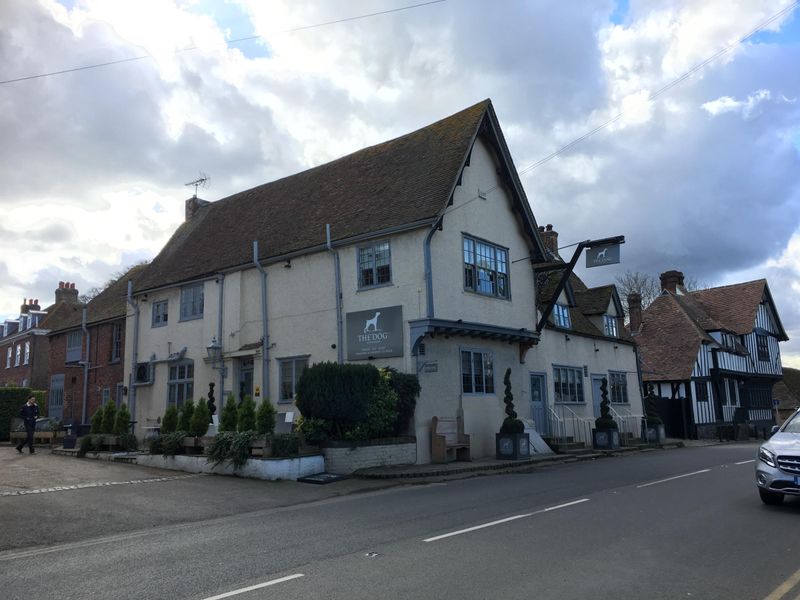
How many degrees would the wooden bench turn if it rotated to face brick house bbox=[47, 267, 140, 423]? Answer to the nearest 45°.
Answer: approximately 180°

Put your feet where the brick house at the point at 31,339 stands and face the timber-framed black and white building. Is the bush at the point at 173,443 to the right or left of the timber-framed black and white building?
right

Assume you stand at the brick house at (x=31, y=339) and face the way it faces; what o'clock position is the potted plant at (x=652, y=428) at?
The potted plant is roughly at 9 o'clock from the brick house.

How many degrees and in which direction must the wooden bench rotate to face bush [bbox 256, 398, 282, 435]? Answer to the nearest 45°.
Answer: approximately 90° to its right

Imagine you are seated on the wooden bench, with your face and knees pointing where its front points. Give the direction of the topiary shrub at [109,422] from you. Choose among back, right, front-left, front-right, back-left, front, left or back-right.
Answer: back-right

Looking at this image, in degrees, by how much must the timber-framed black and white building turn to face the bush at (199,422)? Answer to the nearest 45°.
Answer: approximately 90° to its right

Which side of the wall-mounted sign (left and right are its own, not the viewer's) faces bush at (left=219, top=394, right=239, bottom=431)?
front

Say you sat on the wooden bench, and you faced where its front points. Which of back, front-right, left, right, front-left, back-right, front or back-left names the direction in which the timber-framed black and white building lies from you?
left

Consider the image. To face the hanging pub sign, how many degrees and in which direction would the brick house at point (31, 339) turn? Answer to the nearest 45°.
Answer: approximately 90° to its left

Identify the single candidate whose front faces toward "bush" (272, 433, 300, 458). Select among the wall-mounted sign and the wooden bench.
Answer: the wall-mounted sign

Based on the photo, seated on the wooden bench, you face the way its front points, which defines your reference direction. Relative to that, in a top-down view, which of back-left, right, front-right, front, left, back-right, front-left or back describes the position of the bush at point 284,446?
right

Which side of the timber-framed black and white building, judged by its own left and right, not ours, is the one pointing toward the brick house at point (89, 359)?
right

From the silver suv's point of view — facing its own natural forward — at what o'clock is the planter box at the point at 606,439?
The planter box is roughly at 4 o'clock from the silver suv.
